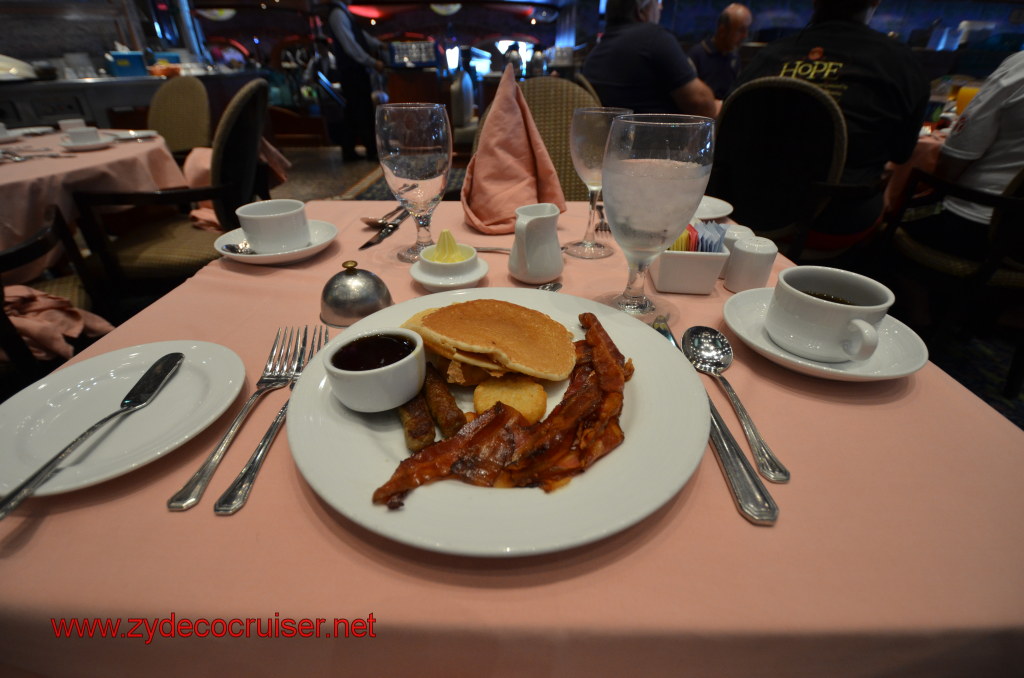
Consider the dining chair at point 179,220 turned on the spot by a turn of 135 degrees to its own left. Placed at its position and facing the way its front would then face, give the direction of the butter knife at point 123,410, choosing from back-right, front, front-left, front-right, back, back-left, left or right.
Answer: right

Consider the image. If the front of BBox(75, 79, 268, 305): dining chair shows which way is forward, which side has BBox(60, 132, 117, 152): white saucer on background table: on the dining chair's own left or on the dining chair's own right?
on the dining chair's own right

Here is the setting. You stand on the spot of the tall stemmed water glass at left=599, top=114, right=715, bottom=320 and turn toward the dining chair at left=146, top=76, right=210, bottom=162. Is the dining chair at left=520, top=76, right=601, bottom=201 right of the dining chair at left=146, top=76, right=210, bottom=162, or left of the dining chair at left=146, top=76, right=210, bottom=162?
right

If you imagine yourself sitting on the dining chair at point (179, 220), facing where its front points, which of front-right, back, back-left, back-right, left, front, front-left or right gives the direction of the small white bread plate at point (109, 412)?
front-left

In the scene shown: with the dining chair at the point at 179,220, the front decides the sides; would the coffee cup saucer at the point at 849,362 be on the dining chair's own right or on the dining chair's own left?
on the dining chair's own left

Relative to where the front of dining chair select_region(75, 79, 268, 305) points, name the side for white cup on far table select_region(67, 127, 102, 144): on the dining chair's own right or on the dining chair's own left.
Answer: on the dining chair's own right

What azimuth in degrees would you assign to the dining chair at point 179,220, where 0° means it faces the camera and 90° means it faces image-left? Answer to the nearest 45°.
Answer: approximately 45°
